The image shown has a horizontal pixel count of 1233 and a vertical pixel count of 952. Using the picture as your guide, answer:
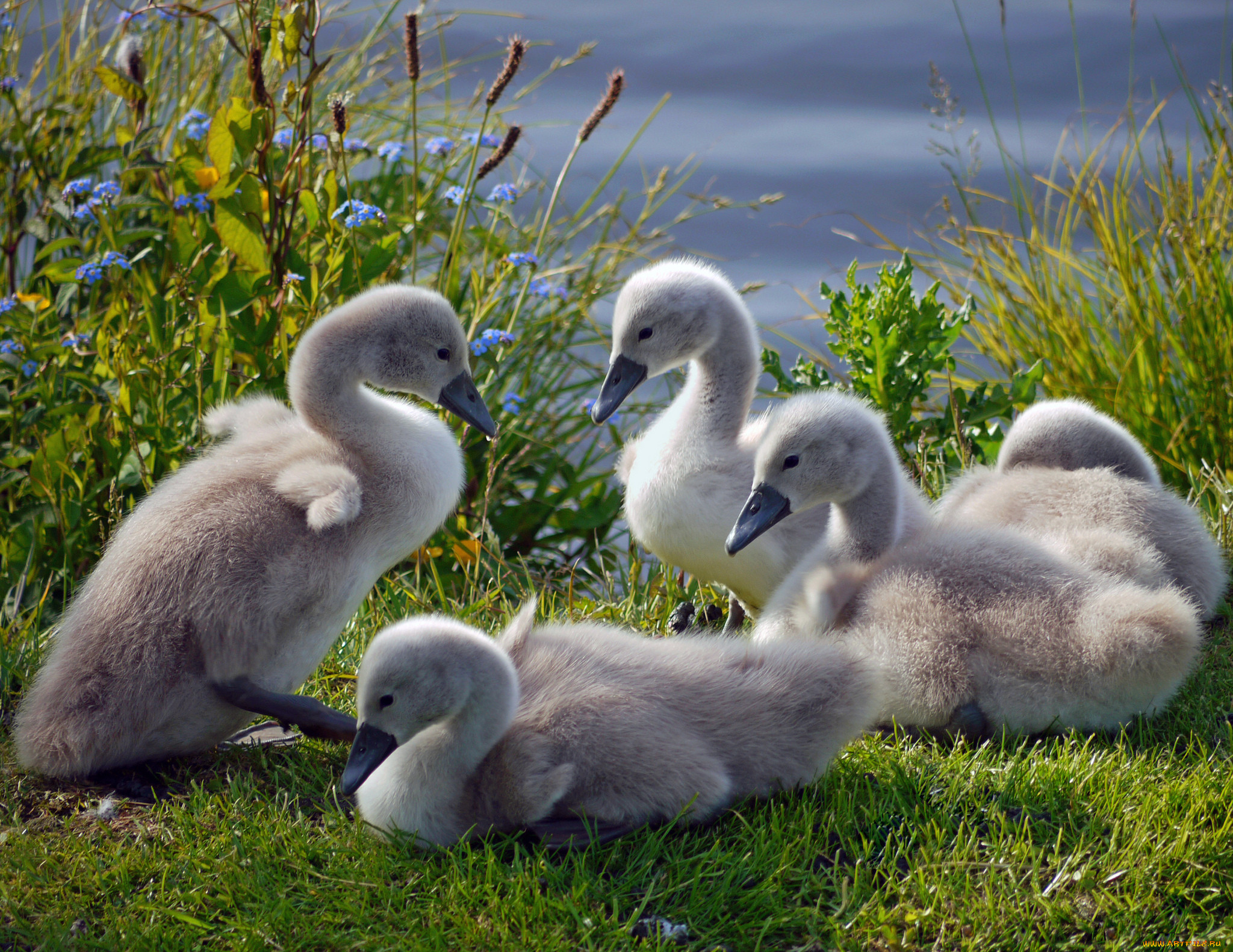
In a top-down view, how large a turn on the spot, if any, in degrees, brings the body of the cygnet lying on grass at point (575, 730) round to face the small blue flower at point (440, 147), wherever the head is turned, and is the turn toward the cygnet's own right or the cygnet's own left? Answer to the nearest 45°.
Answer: approximately 90° to the cygnet's own right

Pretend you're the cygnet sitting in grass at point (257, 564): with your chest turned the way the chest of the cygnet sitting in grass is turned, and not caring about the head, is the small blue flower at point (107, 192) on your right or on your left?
on your left

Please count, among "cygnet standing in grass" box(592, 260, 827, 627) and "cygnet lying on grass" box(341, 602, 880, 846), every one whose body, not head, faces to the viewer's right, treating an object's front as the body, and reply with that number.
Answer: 0

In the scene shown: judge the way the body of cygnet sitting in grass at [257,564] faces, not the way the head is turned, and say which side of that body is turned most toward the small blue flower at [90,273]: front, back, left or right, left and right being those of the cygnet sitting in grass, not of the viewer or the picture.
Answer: left

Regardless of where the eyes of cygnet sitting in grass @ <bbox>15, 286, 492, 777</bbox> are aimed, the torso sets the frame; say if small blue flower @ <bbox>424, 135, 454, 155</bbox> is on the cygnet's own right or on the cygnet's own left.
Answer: on the cygnet's own left

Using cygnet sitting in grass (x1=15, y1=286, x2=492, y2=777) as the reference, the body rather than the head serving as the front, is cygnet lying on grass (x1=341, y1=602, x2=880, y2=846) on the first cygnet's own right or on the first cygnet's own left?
on the first cygnet's own right

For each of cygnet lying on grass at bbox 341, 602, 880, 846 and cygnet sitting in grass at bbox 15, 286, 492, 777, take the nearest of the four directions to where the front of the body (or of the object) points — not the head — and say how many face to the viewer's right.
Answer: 1

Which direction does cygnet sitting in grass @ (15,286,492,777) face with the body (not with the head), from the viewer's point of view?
to the viewer's right

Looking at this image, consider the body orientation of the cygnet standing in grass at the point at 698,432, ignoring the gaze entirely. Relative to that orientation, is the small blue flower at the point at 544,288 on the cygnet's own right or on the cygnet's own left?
on the cygnet's own right

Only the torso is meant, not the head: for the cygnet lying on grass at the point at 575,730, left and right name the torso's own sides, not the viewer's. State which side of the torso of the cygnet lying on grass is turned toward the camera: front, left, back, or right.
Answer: left

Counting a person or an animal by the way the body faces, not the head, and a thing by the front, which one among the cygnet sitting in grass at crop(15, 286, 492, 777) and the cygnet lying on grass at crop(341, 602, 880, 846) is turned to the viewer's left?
the cygnet lying on grass
